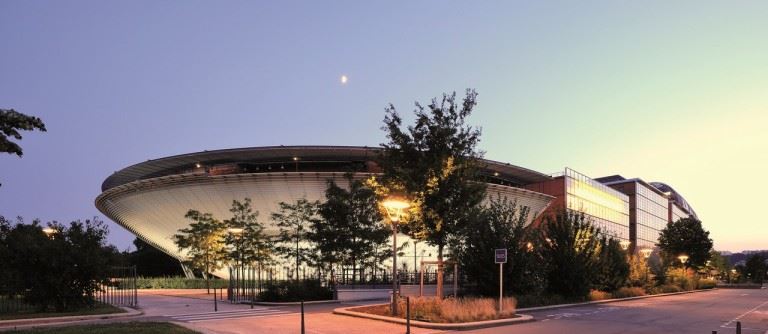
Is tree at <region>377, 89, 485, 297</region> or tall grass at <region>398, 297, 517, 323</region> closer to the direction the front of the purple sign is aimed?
the tall grass

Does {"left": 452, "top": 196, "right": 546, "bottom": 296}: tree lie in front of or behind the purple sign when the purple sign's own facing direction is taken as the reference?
behind

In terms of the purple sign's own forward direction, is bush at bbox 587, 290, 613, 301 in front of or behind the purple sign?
behind

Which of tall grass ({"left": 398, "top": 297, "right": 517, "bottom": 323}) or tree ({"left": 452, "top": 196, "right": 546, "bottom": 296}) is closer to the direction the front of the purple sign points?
the tall grass

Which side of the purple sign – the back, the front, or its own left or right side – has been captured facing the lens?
front
